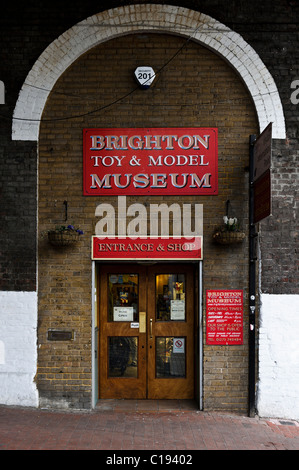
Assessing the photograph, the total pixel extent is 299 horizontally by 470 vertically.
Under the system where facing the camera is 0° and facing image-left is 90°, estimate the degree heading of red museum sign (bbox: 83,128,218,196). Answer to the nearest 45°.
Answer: approximately 0°

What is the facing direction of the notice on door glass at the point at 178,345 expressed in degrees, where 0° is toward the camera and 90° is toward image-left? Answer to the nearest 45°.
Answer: approximately 0°

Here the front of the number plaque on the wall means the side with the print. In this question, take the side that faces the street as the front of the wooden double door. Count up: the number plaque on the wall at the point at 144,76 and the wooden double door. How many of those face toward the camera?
2
